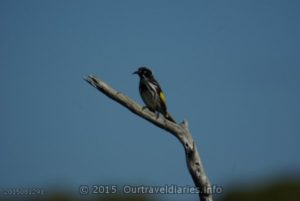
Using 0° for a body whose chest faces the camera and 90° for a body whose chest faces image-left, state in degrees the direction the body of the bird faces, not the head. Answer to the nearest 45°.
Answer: approximately 45°
